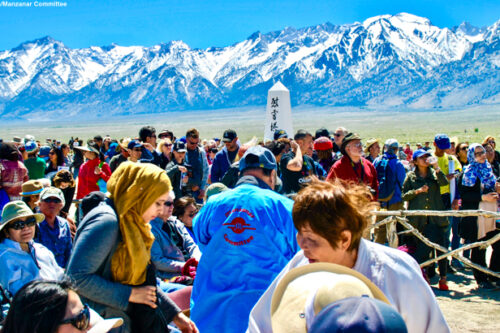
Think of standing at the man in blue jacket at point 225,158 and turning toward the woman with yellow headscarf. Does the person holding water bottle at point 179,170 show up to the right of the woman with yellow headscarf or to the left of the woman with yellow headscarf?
right

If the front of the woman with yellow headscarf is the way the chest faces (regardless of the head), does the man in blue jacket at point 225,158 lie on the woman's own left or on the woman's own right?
on the woman's own left

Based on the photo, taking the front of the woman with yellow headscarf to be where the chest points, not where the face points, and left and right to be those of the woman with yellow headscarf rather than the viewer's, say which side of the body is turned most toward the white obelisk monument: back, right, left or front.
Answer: left

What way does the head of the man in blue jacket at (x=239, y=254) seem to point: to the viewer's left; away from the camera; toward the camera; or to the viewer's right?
away from the camera

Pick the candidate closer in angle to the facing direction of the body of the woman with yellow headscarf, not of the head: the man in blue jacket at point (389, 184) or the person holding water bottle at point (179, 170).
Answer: the man in blue jacket

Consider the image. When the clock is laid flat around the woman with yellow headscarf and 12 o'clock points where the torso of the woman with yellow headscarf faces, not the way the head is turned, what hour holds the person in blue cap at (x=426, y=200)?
The person in blue cap is roughly at 11 o'clock from the woman with yellow headscarf.

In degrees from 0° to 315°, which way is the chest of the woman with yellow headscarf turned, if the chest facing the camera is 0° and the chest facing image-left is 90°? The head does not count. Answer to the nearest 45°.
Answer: approximately 270°
